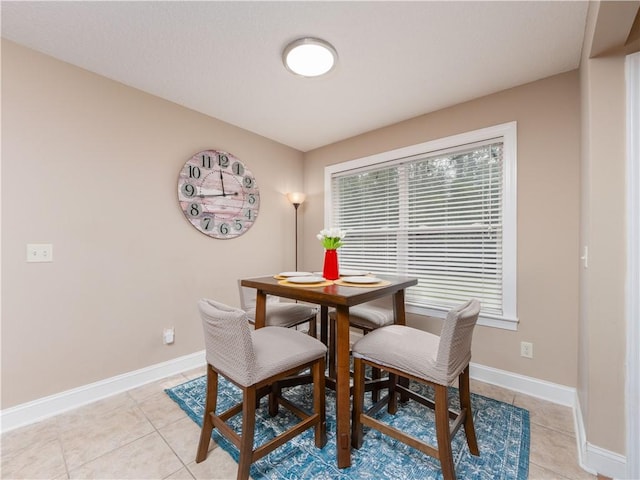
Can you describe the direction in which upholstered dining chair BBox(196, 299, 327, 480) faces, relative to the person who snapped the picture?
facing away from the viewer and to the right of the viewer

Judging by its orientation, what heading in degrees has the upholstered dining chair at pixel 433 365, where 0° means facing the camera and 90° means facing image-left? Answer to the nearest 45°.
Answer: approximately 135°

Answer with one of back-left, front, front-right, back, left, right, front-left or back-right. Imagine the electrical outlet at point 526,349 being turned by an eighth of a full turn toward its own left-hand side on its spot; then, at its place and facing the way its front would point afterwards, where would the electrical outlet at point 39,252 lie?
right

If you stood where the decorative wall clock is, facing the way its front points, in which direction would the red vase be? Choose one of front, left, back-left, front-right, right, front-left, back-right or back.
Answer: front

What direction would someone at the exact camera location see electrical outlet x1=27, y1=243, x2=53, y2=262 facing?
facing the viewer

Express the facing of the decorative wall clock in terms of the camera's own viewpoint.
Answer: facing the viewer and to the right of the viewer

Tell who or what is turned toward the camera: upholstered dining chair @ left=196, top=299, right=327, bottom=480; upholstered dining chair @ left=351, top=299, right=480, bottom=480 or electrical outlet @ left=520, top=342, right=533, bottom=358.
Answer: the electrical outlet

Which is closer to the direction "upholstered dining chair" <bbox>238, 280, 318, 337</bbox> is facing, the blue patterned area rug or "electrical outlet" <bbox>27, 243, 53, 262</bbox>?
the blue patterned area rug

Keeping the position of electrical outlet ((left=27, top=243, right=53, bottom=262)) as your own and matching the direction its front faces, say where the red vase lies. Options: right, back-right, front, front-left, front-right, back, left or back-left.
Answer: front-left

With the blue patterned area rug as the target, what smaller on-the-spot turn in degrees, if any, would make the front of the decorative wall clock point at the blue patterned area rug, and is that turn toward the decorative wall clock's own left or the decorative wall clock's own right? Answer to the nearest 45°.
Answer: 0° — it already faces it

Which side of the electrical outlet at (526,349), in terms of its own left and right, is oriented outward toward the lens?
front

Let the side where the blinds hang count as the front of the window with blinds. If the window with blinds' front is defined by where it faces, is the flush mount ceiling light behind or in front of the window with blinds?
in front
